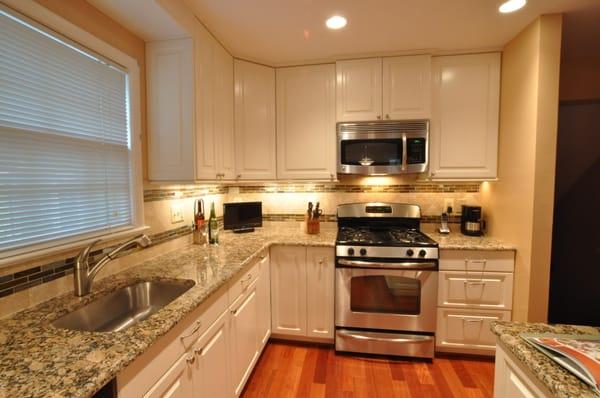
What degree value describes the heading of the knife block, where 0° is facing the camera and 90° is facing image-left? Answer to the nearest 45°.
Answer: approximately 0°

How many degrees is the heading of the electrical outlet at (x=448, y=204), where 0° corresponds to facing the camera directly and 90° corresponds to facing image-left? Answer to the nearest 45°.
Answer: approximately 0°
